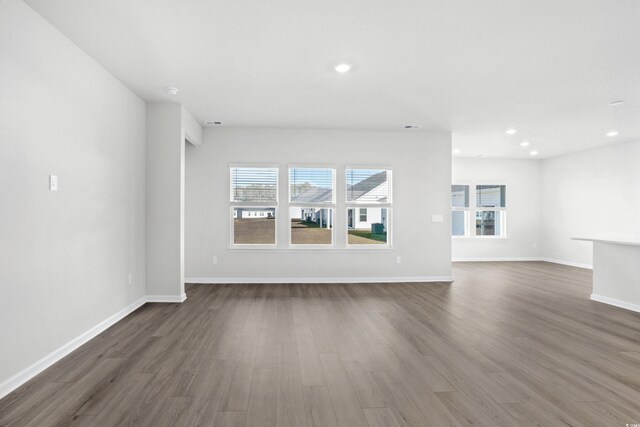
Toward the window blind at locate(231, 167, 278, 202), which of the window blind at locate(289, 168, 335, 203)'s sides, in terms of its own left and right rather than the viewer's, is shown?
right

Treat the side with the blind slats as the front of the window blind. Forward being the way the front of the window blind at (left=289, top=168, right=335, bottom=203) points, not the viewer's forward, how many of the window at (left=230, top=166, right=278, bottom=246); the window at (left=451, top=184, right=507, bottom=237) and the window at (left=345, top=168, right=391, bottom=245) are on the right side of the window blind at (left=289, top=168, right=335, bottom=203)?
1

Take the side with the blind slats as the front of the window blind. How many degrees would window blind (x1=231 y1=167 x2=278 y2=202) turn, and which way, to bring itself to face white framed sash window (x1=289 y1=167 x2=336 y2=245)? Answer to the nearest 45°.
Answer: approximately 90° to its left

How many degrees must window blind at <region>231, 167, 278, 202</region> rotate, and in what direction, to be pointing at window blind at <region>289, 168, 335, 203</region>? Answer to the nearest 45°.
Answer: approximately 90° to its left

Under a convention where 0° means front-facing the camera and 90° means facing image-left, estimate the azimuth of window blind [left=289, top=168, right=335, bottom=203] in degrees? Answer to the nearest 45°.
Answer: approximately 0°

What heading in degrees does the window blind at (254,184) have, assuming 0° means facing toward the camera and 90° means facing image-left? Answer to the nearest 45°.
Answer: approximately 0°

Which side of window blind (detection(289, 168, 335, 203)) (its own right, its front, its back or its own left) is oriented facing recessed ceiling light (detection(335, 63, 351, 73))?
front

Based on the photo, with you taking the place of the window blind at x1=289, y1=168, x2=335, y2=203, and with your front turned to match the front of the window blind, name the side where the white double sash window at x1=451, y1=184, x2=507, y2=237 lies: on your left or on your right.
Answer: on your left

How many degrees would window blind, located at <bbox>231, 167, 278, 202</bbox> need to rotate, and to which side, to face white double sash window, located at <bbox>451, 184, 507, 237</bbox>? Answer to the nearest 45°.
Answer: approximately 90° to its left

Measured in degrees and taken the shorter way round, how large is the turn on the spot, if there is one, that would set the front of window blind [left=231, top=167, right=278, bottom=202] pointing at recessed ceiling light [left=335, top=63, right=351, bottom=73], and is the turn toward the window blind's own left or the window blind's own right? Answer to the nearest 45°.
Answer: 0° — it already faces it

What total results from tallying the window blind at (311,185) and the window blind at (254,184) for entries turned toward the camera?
2

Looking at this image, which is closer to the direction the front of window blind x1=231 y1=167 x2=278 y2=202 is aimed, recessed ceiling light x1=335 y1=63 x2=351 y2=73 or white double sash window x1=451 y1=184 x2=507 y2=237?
the recessed ceiling light
